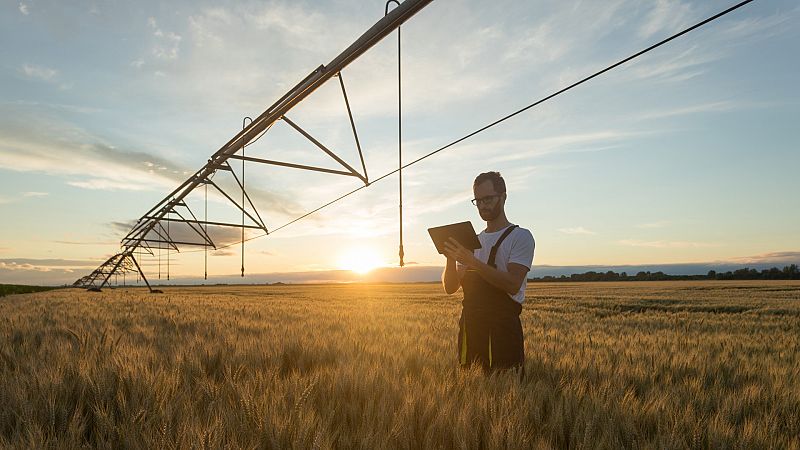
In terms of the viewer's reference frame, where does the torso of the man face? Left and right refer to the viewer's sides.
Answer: facing the viewer and to the left of the viewer

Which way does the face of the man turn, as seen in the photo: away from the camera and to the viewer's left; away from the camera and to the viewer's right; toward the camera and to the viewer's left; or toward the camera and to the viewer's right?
toward the camera and to the viewer's left
